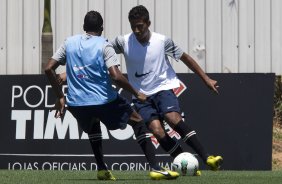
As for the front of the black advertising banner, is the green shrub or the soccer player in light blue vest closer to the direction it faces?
the soccer player in light blue vest

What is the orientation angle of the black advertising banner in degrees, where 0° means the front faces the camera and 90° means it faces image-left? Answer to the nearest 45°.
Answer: approximately 0°

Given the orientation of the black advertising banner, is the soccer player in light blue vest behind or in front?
in front

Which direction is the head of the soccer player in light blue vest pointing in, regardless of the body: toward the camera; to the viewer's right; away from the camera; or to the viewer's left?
away from the camera

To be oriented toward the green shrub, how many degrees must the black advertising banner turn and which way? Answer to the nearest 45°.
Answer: approximately 135° to its left
